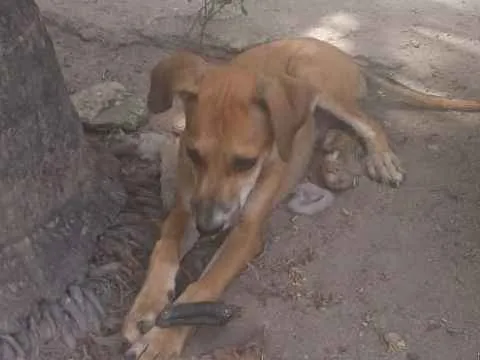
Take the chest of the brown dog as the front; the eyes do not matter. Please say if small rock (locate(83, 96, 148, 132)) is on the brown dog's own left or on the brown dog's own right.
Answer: on the brown dog's own right

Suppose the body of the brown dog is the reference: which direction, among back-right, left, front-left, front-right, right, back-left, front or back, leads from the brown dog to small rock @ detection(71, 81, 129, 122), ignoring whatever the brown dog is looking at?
right

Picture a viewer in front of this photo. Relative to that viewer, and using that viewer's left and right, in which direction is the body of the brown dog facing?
facing the viewer and to the left of the viewer

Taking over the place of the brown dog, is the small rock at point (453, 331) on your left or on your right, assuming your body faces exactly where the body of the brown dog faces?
on your left
